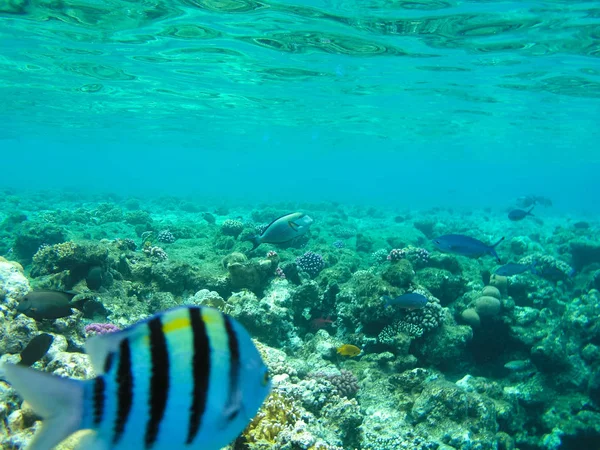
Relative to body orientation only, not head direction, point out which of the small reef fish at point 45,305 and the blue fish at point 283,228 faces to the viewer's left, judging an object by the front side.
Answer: the small reef fish

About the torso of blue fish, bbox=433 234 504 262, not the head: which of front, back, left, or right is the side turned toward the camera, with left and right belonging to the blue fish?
left

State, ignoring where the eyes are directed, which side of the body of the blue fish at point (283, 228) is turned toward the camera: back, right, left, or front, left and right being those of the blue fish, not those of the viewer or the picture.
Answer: right

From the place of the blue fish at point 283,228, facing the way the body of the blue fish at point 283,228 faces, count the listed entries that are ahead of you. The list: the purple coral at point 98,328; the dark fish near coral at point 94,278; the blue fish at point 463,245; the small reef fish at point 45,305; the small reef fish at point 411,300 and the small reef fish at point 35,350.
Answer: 2

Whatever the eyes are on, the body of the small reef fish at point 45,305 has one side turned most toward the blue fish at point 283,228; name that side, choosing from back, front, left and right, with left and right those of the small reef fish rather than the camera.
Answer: back

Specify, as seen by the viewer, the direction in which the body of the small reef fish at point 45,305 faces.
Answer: to the viewer's left
